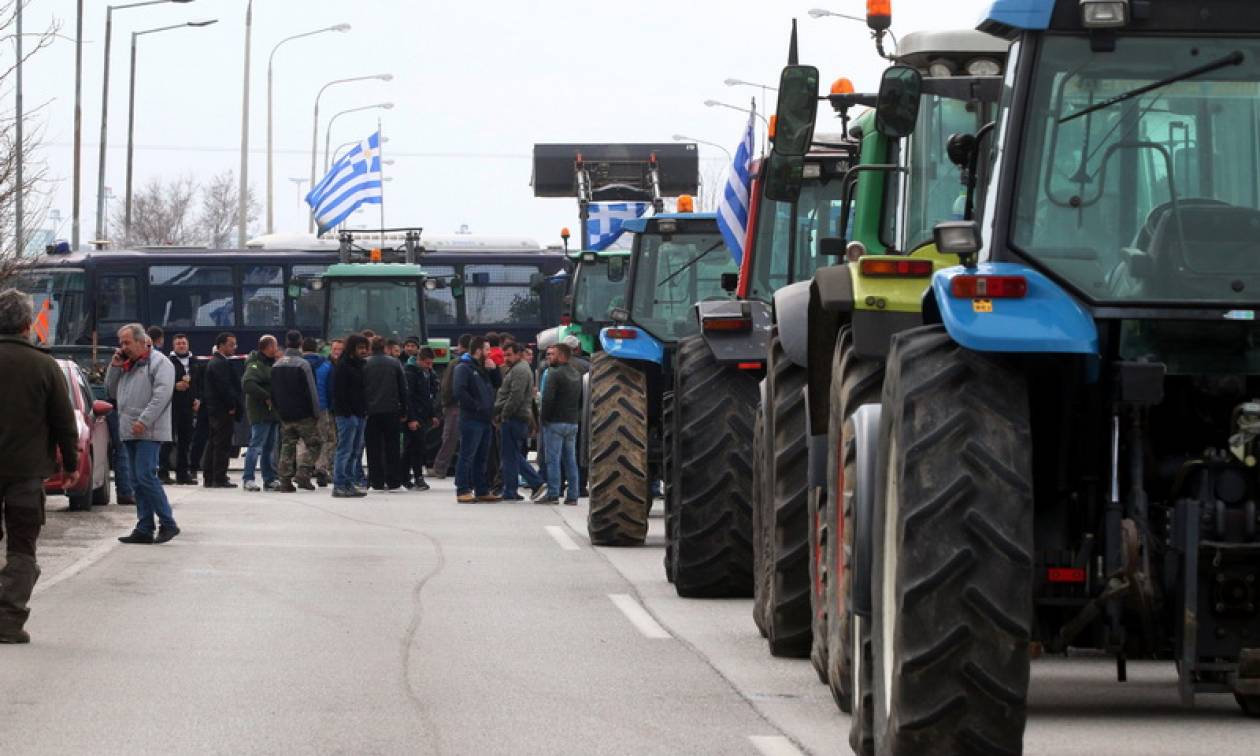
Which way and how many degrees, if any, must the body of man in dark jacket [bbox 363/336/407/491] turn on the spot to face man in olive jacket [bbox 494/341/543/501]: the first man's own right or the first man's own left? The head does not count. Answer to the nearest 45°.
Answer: approximately 135° to the first man's own right

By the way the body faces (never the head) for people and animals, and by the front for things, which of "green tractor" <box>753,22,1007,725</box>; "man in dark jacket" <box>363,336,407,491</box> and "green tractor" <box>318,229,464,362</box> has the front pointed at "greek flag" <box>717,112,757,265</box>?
"green tractor" <box>753,22,1007,725</box>

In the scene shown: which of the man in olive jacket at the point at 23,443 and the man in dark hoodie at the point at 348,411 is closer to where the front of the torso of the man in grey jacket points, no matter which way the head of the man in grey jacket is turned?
the man in olive jacket

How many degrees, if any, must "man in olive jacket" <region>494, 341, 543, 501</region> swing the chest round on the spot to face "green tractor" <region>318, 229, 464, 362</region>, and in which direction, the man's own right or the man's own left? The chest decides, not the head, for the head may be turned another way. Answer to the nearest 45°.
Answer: approximately 90° to the man's own right

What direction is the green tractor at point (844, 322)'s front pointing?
away from the camera

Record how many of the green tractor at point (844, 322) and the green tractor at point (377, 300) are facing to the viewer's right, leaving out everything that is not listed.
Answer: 0

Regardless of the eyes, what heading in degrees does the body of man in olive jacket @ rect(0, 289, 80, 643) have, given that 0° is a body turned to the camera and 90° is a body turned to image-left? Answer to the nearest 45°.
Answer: approximately 180°

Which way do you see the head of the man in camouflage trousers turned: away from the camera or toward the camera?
away from the camera
